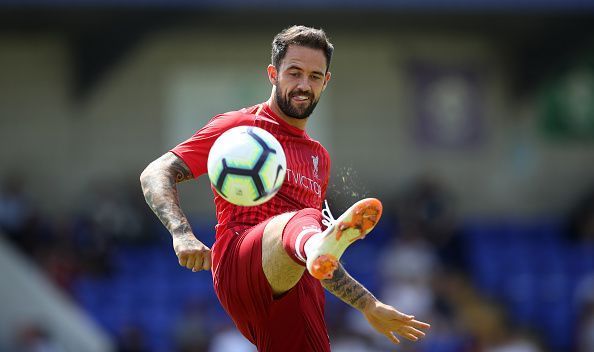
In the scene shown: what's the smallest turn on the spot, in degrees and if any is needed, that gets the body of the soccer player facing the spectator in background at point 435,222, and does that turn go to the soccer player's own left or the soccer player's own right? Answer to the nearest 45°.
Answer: approximately 135° to the soccer player's own left

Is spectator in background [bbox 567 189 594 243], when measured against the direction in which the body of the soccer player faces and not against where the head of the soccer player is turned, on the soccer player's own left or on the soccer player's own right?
on the soccer player's own left

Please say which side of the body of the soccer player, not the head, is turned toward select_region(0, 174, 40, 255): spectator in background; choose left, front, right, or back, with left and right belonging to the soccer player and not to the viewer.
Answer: back

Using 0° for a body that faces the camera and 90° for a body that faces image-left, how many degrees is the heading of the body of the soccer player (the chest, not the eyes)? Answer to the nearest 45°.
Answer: approximately 315°

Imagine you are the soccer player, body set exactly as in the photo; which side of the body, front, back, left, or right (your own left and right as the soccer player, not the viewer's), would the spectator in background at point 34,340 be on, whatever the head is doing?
back

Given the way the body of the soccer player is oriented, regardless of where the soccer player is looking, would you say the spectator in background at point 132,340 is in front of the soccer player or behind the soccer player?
behind
